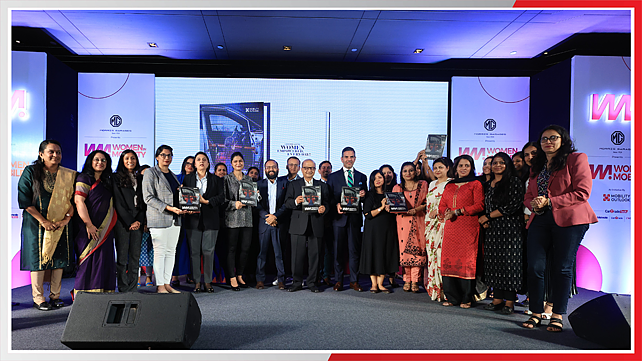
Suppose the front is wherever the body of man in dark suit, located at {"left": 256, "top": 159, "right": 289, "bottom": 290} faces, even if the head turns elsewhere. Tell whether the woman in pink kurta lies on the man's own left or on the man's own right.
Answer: on the man's own left

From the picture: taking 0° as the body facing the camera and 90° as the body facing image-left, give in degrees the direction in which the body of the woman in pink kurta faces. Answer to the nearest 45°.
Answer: approximately 0°

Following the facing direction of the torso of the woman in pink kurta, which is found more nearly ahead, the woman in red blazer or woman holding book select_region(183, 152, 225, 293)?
the woman in red blazer

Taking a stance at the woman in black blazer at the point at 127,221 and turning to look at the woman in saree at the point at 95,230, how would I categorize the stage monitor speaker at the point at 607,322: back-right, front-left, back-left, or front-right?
back-left

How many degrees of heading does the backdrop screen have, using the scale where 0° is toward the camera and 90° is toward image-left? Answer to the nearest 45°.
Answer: approximately 0°
